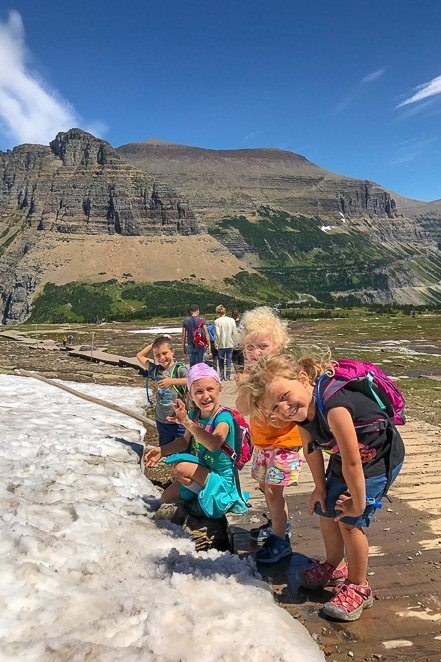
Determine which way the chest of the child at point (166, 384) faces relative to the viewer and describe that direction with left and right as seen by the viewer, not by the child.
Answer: facing the viewer

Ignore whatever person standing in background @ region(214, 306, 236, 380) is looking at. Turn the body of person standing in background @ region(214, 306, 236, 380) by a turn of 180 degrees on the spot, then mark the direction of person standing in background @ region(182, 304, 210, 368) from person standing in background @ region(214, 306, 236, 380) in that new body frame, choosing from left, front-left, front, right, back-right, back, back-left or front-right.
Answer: front-right

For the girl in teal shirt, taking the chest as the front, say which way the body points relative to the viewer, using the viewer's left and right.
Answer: facing the viewer and to the left of the viewer

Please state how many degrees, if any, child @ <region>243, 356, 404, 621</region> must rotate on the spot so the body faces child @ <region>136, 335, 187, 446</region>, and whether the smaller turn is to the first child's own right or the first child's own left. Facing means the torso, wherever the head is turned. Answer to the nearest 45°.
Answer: approximately 90° to the first child's own right

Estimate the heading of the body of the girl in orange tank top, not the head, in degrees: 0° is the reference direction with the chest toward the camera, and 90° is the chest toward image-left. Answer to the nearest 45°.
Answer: approximately 45°

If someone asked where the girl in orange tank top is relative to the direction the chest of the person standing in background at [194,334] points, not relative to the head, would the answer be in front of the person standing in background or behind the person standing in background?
behind

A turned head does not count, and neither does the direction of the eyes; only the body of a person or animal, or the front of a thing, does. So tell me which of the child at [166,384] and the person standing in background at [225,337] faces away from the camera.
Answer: the person standing in background

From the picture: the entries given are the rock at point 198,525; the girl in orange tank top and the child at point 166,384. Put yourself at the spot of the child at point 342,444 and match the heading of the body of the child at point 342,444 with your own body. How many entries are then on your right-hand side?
3

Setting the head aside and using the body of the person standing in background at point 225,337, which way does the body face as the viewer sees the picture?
away from the camera

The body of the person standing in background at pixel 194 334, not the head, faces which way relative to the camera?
away from the camera

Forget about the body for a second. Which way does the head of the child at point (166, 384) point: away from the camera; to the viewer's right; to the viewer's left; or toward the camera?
toward the camera

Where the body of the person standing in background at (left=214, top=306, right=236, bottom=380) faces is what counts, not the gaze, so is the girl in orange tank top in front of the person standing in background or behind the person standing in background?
behind

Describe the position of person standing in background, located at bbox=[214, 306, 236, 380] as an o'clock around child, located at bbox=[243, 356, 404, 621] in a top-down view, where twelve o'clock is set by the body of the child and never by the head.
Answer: The person standing in background is roughly at 4 o'clock from the child.

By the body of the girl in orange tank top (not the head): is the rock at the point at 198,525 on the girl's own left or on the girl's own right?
on the girl's own right

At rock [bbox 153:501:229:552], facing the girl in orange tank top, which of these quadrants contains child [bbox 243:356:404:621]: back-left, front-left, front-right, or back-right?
front-right

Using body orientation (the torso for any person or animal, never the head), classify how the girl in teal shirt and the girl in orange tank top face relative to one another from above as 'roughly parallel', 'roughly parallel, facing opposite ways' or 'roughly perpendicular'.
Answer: roughly parallel

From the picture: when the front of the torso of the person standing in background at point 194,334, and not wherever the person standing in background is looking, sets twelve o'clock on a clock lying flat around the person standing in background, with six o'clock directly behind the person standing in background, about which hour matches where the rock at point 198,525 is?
The rock is roughly at 6 o'clock from the person standing in background.

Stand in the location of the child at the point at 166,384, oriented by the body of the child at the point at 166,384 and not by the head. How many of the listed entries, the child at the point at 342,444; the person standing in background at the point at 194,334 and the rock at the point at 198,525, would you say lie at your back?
1

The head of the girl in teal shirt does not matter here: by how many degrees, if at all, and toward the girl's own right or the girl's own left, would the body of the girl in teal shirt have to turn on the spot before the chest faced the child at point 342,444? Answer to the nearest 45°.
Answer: approximately 90° to the girl's own left

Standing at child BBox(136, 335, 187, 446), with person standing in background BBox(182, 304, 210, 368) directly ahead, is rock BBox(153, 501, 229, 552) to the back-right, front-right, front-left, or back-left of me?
back-right

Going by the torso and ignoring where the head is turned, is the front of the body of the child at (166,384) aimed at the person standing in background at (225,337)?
no

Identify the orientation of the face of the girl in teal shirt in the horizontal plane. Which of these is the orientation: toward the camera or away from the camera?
toward the camera
